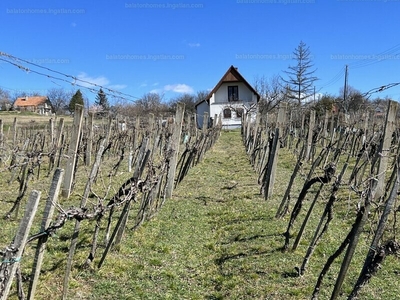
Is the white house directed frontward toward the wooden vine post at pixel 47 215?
yes

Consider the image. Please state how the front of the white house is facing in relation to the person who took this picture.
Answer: facing the viewer

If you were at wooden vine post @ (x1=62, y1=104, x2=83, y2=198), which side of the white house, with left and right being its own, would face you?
front

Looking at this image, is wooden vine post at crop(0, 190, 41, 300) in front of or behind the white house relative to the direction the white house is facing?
in front

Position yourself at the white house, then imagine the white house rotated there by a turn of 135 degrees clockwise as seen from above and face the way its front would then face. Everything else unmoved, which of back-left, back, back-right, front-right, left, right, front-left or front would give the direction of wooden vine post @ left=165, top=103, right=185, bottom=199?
back-left
